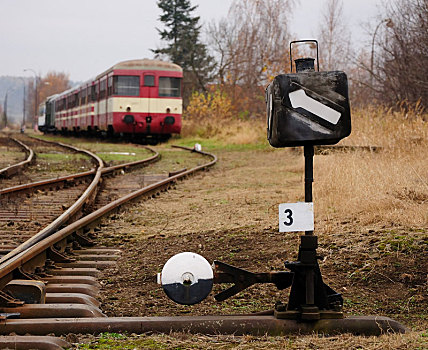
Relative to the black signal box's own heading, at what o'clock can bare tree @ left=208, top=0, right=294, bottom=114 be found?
The bare tree is roughly at 6 o'clock from the black signal box.

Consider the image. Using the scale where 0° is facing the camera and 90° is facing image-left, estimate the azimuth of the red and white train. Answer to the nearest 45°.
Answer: approximately 315°

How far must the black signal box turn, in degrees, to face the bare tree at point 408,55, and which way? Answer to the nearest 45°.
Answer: approximately 180°

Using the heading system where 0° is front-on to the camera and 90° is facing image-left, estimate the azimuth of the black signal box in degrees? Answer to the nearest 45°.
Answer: approximately 0°

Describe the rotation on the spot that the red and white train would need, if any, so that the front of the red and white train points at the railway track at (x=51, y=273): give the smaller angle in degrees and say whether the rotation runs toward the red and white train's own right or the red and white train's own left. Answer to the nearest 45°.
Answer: approximately 45° to the red and white train's own right
